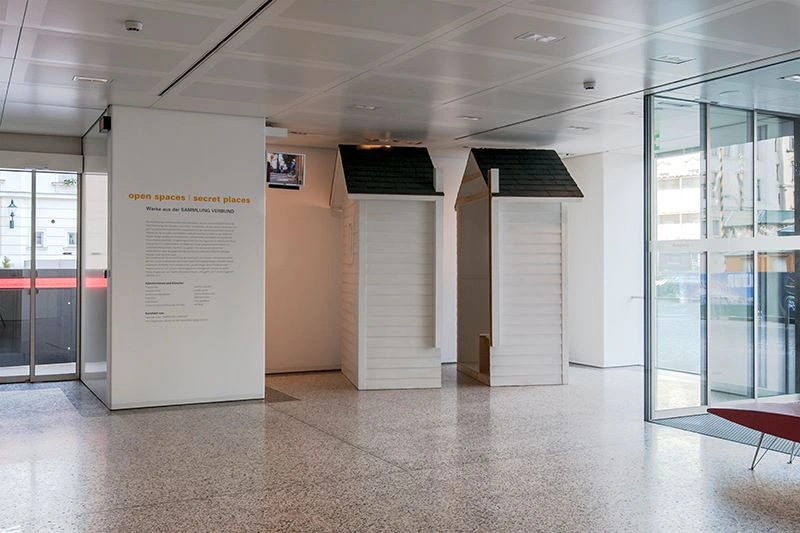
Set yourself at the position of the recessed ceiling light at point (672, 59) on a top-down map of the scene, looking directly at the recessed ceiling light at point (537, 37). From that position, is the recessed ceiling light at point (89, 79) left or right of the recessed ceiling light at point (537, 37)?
right

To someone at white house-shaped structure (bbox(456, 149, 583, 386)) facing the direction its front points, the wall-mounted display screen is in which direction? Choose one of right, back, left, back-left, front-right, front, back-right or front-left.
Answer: front

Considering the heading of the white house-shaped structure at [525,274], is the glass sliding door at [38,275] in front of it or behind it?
in front

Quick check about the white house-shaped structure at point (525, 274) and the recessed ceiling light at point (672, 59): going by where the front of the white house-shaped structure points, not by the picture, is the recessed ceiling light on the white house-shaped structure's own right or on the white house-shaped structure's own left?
on the white house-shaped structure's own left

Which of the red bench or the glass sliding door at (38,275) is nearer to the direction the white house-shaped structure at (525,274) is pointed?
the glass sliding door

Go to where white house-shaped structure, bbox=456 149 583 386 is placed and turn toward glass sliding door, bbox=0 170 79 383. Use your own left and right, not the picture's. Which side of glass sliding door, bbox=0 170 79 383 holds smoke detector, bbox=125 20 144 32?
left

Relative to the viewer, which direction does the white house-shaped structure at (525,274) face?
to the viewer's left

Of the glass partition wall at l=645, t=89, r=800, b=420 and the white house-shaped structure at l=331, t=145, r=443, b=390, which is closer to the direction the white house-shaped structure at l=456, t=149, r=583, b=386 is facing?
the white house-shaped structure

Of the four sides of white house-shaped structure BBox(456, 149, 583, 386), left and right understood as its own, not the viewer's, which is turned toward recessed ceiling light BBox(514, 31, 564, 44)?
left

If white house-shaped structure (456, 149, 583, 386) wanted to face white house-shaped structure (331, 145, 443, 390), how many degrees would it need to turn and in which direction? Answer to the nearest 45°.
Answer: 0° — it already faces it

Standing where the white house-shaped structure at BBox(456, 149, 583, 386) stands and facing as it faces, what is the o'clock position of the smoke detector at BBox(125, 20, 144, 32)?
The smoke detector is roughly at 10 o'clock from the white house-shaped structure.
